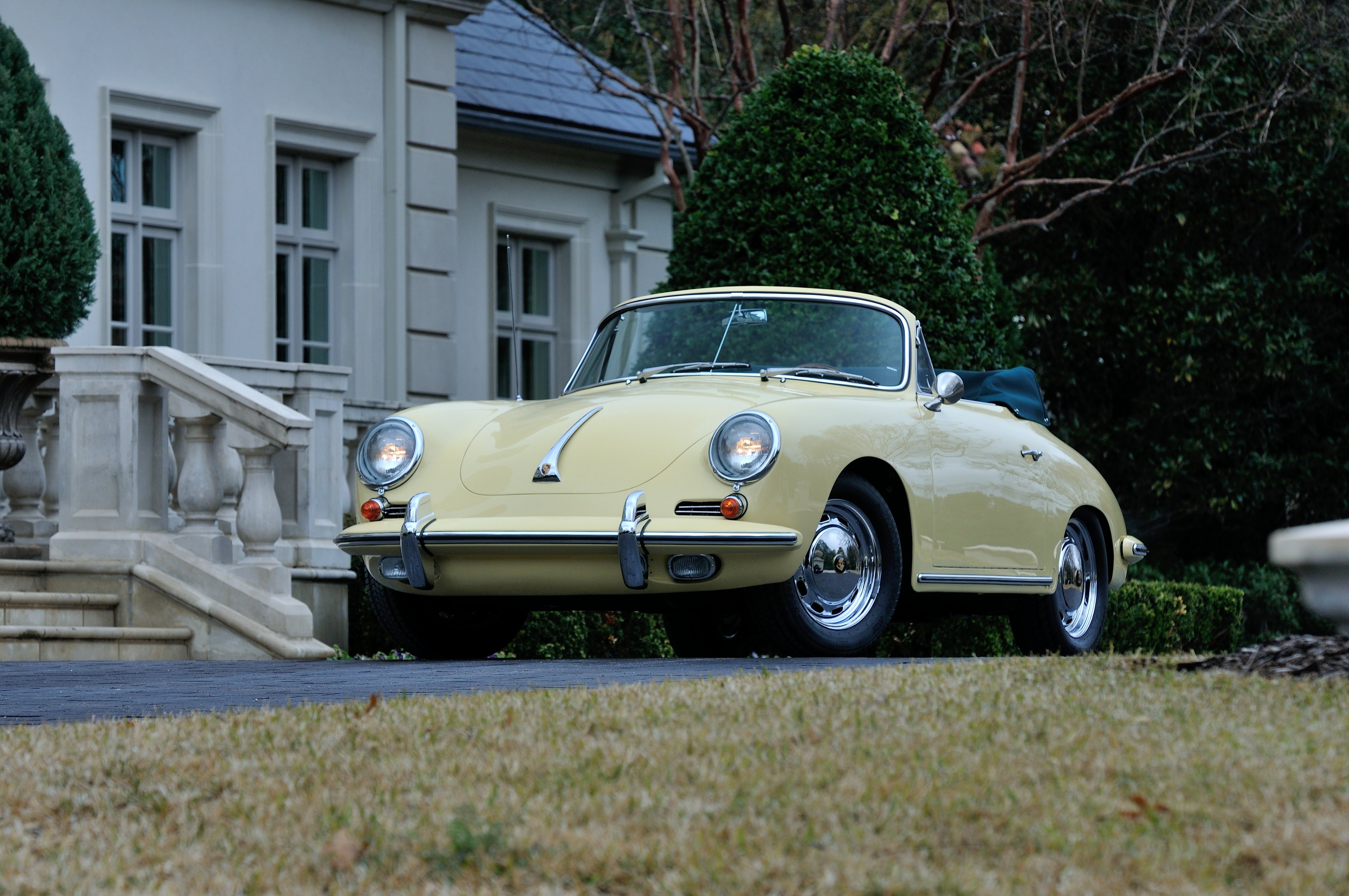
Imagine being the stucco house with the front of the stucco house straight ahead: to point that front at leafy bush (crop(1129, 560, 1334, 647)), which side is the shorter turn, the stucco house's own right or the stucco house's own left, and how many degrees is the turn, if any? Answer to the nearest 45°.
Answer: approximately 45° to the stucco house's own left

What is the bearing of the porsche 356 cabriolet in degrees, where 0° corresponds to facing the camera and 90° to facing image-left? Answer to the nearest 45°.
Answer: approximately 45°

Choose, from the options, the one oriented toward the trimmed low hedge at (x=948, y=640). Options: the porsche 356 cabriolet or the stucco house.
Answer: the stucco house

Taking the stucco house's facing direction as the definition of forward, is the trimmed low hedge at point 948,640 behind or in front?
in front

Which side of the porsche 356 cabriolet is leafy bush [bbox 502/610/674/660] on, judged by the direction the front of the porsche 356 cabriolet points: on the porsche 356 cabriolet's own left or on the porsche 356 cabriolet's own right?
on the porsche 356 cabriolet's own right

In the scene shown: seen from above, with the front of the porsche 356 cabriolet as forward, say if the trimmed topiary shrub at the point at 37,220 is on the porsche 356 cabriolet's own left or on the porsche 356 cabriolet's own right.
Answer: on the porsche 356 cabriolet's own right

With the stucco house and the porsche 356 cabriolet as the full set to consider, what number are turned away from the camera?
0

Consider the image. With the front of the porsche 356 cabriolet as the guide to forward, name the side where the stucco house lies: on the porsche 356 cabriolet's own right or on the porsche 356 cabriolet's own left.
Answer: on the porsche 356 cabriolet's own right

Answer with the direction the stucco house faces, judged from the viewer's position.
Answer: facing the viewer and to the right of the viewer
